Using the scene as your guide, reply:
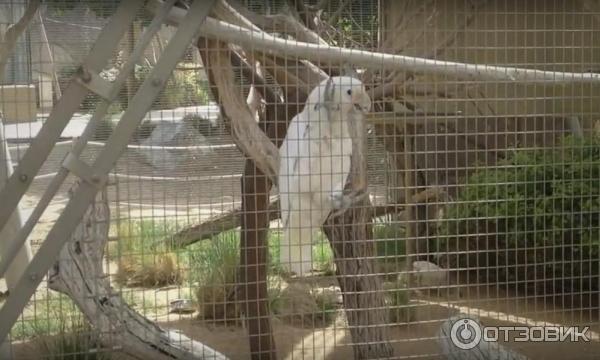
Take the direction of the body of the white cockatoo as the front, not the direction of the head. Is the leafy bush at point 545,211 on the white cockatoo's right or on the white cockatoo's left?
on the white cockatoo's left

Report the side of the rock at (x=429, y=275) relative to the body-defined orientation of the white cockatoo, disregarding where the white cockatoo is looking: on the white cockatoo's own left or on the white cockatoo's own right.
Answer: on the white cockatoo's own left

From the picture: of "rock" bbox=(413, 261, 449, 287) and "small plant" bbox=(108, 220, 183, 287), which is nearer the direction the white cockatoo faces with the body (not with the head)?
the rock
